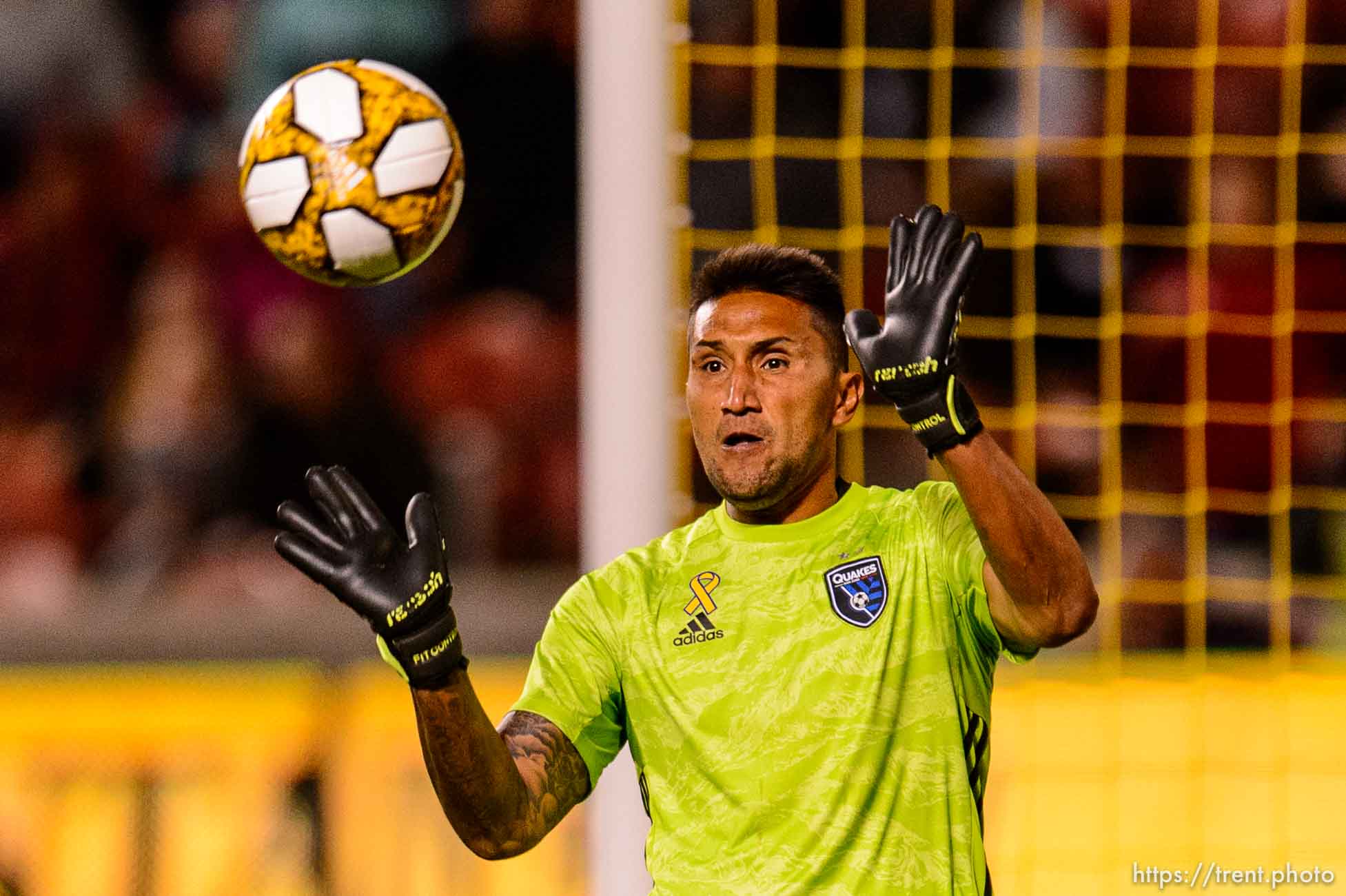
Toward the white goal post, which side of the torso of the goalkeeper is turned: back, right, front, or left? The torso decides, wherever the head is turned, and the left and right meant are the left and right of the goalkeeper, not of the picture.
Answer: back

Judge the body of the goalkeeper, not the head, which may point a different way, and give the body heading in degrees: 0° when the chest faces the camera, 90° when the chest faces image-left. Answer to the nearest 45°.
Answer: approximately 0°

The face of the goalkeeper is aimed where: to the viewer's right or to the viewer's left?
to the viewer's left

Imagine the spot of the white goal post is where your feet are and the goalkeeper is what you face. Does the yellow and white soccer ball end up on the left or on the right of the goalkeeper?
right

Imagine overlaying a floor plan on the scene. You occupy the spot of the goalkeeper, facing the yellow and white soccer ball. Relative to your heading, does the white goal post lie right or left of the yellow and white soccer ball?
right

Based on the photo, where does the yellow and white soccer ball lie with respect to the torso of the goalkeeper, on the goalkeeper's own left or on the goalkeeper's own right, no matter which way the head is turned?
on the goalkeeper's own right
